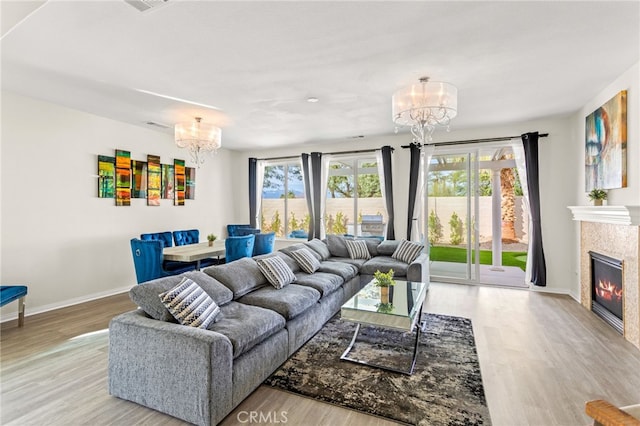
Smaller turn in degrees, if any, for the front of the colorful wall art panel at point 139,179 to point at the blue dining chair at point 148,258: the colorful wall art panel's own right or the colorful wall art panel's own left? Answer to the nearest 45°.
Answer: approximately 45° to the colorful wall art panel's own right

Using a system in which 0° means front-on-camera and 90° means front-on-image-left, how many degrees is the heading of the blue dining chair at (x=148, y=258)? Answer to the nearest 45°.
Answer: approximately 225°

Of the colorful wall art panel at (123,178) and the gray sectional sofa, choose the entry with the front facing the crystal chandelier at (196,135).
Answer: the colorful wall art panel

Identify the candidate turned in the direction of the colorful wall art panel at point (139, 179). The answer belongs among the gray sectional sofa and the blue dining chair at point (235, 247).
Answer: the blue dining chair

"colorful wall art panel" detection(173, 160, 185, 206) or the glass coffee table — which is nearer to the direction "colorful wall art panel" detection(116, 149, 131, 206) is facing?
the glass coffee table

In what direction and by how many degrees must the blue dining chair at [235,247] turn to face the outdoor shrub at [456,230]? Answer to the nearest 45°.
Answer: approximately 135° to its right

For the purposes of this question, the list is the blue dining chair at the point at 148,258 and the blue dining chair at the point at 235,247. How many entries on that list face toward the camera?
0

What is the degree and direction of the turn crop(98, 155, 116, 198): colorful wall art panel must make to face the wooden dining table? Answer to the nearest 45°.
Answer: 0° — it already faces it

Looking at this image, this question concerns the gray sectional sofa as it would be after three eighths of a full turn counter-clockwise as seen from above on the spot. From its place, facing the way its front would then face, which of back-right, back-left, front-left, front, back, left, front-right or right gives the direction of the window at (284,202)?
front

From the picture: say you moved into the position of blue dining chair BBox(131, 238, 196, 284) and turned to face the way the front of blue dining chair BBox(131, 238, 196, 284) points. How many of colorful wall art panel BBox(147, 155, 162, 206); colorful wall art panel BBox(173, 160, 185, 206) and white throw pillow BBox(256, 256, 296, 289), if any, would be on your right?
1

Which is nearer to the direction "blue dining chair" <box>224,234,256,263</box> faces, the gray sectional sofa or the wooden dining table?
the wooden dining table

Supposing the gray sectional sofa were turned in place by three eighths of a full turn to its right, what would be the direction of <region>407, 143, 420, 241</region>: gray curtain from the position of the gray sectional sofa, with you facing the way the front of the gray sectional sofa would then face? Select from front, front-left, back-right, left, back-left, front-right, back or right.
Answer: back-right

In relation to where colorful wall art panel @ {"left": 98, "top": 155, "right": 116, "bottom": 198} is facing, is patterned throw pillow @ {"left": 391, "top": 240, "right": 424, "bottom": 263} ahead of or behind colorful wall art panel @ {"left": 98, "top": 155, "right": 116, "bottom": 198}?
ahead

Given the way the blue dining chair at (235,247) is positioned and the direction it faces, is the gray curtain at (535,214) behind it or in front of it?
behind
